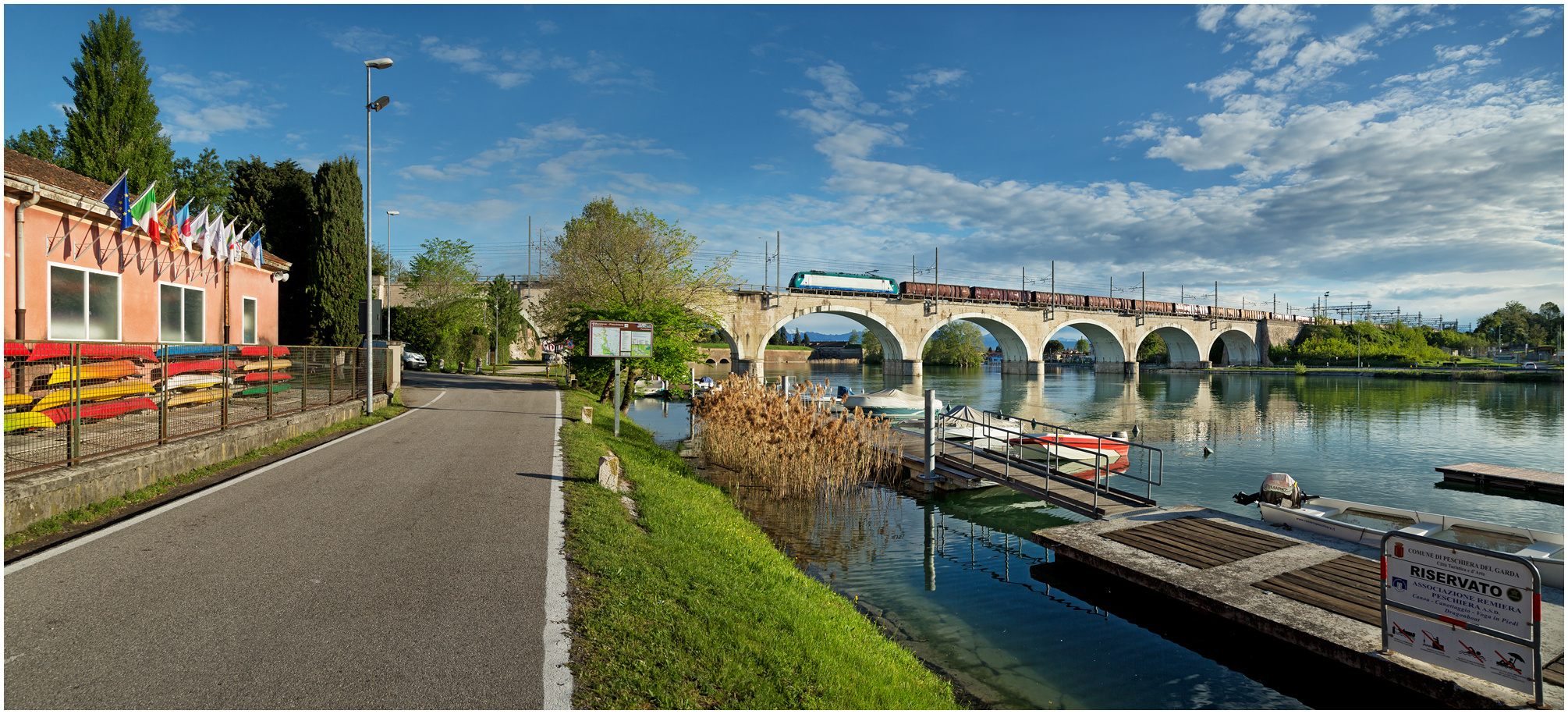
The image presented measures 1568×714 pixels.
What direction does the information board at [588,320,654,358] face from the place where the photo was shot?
facing the viewer

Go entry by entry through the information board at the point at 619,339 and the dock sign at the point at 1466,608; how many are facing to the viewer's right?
0

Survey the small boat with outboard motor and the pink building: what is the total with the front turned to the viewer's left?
0

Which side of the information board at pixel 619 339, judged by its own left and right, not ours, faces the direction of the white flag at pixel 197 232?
right

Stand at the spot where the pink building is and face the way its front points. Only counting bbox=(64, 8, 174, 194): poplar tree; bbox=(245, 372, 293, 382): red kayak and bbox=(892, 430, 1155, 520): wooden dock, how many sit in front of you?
2

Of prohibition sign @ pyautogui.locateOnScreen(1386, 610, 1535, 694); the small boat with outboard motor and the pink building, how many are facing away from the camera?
0

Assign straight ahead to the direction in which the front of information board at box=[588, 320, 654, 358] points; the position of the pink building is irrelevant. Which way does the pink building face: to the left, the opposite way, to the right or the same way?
to the left

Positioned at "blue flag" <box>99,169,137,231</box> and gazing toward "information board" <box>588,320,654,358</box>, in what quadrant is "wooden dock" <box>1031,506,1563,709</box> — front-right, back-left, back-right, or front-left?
front-right

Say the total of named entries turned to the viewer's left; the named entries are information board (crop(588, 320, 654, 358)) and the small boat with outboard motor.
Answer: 0

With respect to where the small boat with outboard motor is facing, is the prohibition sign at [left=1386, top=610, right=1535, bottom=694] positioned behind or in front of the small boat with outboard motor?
in front

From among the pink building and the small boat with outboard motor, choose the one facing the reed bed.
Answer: the pink building

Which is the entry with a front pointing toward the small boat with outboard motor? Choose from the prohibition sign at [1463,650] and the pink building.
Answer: the pink building

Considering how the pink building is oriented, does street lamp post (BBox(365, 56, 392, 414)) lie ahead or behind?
ahead

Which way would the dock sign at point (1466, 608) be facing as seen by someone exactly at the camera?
facing the viewer and to the left of the viewer

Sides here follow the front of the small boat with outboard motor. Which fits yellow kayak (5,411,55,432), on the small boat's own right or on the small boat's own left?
on the small boat's own right

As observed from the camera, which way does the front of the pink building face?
facing the viewer and to the right of the viewer

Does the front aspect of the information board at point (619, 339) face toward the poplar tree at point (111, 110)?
no
